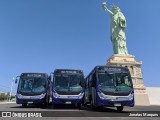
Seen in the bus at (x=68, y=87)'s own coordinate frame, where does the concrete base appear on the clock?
The concrete base is roughly at 7 o'clock from the bus.

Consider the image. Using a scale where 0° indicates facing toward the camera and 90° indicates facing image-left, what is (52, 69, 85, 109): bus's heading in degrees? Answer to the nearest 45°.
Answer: approximately 0°

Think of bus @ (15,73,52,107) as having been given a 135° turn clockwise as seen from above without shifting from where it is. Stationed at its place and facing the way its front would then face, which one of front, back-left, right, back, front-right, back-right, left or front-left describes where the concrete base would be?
right

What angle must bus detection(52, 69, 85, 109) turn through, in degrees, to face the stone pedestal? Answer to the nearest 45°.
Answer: approximately 135° to its left

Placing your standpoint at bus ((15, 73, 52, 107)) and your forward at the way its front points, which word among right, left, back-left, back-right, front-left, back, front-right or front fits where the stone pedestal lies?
back-left

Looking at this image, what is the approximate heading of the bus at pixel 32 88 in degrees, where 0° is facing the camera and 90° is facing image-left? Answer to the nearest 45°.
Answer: approximately 0°

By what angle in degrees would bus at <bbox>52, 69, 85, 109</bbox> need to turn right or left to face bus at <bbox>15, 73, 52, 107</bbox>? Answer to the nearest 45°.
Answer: approximately 135° to its right
